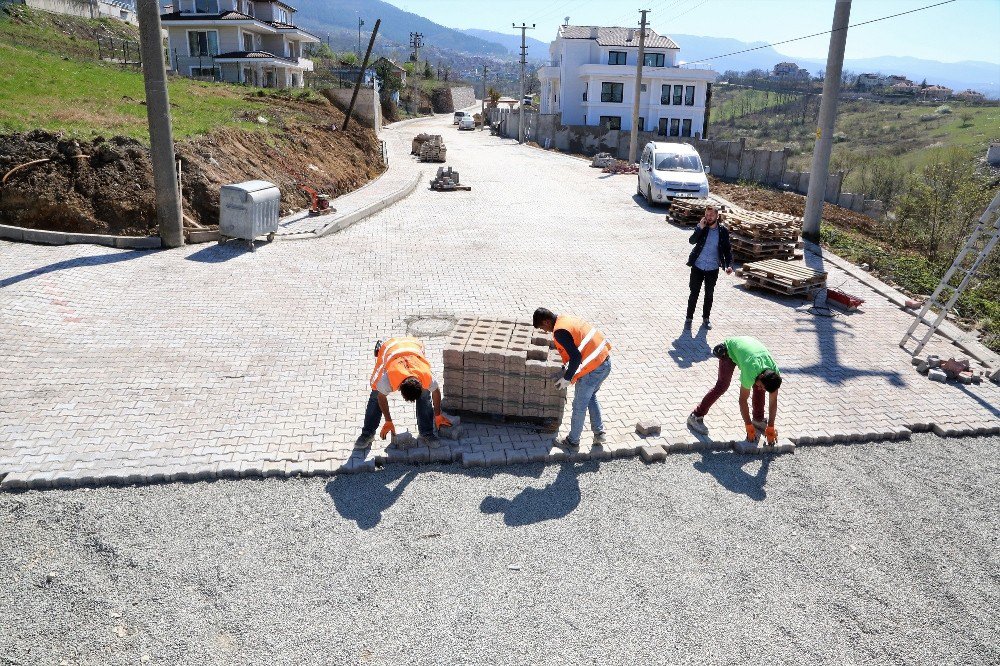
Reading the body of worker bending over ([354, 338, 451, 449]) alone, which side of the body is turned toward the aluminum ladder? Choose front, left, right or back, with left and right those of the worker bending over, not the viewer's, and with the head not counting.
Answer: left

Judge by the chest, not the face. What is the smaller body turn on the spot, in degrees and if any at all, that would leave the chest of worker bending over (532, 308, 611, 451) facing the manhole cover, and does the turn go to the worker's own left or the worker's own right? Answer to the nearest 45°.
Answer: approximately 45° to the worker's own right

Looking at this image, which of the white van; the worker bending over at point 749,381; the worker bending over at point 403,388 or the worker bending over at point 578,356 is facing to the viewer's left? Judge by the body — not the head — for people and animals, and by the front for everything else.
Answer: the worker bending over at point 578,356

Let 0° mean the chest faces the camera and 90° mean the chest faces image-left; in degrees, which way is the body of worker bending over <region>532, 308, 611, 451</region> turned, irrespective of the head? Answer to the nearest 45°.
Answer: approximately 90°

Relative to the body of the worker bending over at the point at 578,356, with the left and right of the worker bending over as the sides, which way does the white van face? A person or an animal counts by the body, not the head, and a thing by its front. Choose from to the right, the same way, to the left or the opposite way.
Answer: to the left

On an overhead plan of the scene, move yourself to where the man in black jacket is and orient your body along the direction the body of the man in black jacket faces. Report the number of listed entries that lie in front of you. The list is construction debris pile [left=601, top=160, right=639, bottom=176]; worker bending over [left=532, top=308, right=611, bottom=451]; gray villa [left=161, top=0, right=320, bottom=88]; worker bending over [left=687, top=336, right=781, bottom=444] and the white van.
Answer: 2

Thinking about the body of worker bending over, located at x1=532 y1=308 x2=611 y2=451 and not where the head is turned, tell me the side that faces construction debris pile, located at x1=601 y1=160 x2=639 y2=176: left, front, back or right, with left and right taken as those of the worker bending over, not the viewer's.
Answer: right

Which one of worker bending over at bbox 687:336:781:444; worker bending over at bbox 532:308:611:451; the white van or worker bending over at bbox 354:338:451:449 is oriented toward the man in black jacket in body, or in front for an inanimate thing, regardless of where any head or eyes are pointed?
the white van

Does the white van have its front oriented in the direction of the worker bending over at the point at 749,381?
yes

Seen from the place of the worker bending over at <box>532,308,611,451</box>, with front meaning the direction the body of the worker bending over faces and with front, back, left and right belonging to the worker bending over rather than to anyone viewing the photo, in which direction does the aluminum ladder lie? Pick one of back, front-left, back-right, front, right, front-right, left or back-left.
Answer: back-right

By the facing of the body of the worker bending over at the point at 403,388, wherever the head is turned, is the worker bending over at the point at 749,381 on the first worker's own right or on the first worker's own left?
on the first worker's own left

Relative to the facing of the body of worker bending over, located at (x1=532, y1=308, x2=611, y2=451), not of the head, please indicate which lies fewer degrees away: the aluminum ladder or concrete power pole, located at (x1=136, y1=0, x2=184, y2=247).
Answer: the concrete power pole

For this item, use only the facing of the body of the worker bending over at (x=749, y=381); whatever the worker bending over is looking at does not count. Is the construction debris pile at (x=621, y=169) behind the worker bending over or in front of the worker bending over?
behind

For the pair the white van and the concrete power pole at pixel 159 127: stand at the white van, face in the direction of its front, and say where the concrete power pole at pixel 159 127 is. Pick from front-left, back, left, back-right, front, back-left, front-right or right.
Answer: front-right

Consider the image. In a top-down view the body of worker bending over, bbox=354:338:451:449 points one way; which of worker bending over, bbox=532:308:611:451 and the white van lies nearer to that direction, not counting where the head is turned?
the worker bending over
